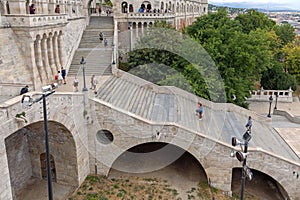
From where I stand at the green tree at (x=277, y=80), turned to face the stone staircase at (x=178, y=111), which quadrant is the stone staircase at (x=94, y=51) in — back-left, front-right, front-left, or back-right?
front-right

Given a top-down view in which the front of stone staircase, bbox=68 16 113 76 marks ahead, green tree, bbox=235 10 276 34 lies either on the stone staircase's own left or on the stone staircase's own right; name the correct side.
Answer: on the stone staircase's own left

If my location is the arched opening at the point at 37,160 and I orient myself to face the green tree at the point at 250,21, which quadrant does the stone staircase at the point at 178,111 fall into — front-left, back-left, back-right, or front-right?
front-right

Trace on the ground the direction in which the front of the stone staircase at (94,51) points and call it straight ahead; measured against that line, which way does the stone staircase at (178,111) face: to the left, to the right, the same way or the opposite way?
to the left

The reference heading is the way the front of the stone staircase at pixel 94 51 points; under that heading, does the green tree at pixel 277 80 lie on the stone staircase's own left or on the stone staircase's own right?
on the stone staircase's own left

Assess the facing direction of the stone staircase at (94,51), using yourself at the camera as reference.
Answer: facing the viewer

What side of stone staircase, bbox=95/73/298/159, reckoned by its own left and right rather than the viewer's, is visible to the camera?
right

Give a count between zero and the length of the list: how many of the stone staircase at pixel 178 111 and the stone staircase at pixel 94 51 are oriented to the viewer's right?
1

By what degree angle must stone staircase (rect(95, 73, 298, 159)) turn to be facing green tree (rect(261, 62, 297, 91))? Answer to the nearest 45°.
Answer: approximately 45° to its left

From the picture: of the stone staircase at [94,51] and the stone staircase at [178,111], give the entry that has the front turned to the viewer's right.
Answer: the stone staircase at [178,111]

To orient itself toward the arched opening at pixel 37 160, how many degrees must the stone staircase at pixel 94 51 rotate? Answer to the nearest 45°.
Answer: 0° — it already faces it

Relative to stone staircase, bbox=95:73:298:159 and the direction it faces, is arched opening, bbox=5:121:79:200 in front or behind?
behind
